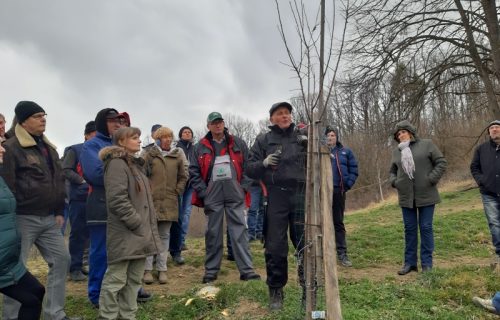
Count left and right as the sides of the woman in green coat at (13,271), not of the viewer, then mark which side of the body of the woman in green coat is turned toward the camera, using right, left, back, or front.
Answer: right

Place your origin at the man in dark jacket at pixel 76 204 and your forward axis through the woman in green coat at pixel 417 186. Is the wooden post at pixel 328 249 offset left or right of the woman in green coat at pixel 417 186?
right

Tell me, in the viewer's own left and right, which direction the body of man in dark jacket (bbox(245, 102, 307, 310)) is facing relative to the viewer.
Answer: facing the viewer

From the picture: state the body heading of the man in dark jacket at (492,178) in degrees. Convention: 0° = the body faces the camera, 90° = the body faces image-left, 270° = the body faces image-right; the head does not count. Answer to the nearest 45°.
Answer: approximately 0°

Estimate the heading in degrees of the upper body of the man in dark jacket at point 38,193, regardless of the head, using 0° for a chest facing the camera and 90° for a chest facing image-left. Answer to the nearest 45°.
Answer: approximately 315°

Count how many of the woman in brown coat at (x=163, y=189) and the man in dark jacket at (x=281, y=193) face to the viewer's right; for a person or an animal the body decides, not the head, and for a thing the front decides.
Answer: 0

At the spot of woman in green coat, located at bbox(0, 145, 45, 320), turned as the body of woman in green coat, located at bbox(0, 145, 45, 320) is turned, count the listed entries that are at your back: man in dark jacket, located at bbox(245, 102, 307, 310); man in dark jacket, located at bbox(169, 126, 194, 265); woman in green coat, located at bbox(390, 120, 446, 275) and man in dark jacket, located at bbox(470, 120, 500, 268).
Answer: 0

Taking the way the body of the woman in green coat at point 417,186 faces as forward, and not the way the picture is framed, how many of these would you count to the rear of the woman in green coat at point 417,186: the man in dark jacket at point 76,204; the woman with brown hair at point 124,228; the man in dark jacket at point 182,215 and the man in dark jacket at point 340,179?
0

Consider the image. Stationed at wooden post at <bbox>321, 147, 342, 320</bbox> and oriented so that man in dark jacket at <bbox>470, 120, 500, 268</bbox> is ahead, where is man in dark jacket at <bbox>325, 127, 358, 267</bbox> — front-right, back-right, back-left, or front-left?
front-left

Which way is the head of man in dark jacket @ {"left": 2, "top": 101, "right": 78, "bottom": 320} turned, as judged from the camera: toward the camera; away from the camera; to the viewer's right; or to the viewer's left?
to the viewer's right

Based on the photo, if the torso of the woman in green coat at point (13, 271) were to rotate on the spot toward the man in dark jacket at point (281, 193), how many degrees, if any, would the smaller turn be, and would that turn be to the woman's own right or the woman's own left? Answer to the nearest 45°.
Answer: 0° — they already face them
